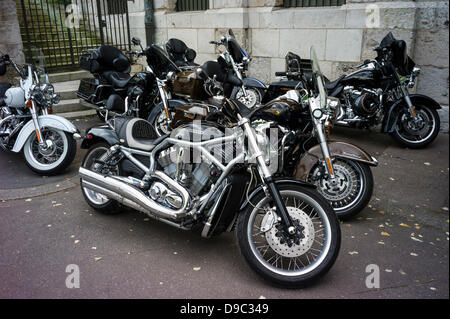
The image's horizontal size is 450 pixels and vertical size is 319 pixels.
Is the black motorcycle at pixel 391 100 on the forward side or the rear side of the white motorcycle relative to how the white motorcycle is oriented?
on the forward side

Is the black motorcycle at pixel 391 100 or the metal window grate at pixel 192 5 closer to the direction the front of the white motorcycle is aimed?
the black motorcycle

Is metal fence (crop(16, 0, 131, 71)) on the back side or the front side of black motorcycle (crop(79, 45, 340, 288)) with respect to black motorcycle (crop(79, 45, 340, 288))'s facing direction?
on the back side

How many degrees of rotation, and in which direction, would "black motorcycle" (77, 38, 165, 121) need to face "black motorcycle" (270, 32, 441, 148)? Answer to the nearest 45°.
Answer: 0° — it already faces it

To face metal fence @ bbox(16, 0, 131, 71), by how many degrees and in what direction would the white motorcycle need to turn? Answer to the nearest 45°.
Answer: approximately 135° to its left

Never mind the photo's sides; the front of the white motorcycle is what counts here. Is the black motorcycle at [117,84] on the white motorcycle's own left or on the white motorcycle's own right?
on the white motorcycle's own left

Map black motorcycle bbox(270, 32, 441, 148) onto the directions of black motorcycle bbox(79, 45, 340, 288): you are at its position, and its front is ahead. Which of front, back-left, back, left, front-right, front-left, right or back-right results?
left

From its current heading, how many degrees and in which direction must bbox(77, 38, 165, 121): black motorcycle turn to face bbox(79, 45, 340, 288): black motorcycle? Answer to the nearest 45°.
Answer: approximately 45° to its right

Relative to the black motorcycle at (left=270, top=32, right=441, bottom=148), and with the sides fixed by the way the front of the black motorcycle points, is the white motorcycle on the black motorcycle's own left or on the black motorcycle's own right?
on the black motorcycle's own right

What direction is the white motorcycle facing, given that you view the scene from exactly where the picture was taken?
facing the viewer and to the right of the viewer

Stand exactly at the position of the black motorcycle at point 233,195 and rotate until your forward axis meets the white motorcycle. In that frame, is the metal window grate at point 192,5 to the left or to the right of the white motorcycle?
right

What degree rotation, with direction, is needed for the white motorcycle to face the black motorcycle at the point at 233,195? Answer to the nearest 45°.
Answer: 0° — it already faces it

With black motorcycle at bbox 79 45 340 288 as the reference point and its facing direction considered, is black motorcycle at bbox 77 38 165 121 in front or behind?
behind

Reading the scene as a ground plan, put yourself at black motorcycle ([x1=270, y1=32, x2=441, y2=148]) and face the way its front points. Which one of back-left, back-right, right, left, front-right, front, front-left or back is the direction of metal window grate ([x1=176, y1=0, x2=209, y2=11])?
back
